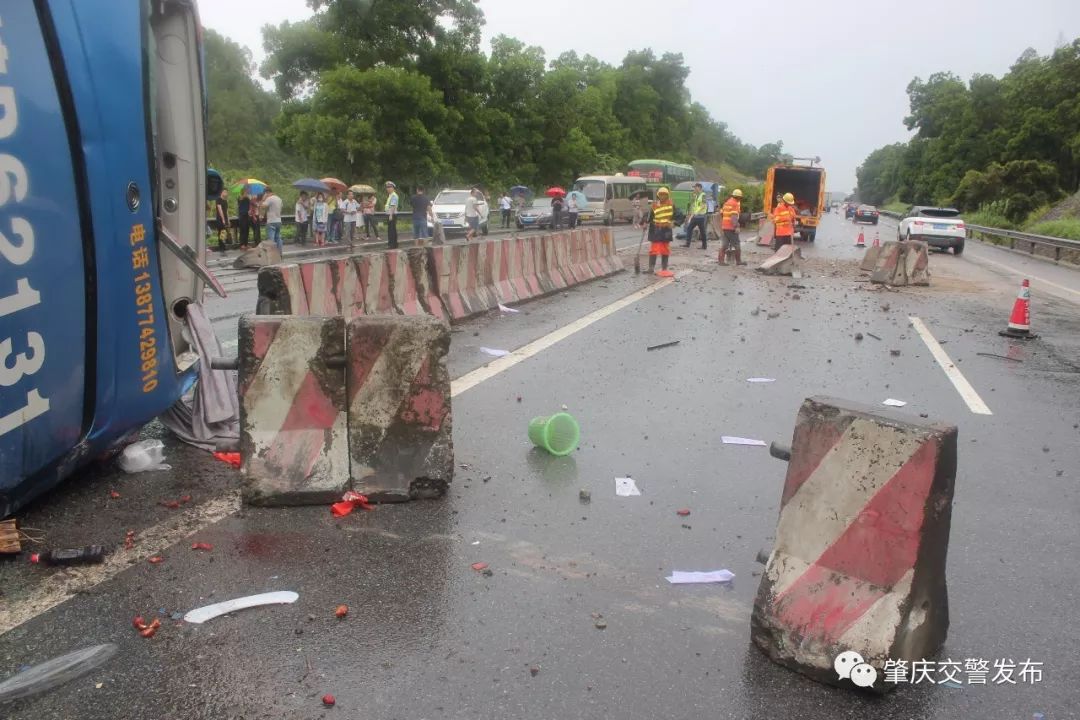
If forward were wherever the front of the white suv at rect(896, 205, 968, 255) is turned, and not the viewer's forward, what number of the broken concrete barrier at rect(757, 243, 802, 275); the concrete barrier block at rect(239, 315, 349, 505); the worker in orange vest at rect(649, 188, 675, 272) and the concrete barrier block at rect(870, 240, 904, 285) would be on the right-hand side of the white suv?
0

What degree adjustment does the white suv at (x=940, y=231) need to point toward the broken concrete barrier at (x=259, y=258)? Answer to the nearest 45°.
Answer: approximately 90° to its left

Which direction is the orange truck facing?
away from the camera

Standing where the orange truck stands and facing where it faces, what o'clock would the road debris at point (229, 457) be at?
The road debris is roughly at 6 o'clock from the orange truck.

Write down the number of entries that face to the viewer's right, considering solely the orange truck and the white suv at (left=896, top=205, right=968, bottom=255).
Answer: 0

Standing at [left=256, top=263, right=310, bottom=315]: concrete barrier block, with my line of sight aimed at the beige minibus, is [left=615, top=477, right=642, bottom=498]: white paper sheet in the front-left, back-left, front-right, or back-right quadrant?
back-right

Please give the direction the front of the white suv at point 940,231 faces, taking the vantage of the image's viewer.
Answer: facing away from the viewer and to the left of the viewer

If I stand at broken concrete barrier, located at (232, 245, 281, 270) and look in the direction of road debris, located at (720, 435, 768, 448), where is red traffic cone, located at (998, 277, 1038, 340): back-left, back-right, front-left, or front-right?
front-left

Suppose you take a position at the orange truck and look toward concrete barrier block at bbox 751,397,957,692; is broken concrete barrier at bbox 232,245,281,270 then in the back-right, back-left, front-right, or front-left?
front-right

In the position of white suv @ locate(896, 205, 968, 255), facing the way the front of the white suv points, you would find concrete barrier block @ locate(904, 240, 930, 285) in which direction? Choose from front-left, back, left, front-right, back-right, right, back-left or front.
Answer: back-left
